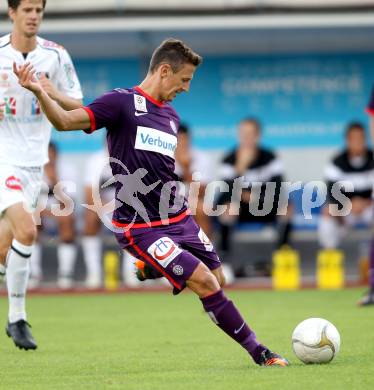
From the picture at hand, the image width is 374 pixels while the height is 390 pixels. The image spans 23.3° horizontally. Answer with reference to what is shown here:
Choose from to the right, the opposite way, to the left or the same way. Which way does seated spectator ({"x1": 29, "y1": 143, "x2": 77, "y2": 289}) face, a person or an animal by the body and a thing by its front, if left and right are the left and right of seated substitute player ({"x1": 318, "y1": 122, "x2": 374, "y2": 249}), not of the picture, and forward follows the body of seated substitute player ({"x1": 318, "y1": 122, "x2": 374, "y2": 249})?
the same way

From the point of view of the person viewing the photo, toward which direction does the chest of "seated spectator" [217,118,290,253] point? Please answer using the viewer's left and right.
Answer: facing the viewer

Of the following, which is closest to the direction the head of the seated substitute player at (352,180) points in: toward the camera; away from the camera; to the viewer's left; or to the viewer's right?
toward the camera

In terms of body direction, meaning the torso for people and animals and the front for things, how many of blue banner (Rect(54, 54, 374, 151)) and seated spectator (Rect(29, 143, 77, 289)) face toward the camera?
2

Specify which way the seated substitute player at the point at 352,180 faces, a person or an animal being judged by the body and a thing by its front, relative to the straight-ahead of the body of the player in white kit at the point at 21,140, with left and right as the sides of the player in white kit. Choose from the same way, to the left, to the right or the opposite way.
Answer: the same way

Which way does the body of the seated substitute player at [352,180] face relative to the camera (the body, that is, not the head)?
toward the camera

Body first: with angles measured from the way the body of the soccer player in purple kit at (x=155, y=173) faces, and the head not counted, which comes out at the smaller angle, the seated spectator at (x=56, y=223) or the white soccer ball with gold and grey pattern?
the white soccer ball with gold and grey pattern

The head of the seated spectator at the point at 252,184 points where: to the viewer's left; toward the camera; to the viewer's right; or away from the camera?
toward the camera

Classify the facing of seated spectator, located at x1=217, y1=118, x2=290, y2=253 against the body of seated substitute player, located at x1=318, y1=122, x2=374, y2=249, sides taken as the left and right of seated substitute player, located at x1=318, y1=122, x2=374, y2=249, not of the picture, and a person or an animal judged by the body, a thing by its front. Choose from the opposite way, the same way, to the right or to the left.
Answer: the same way

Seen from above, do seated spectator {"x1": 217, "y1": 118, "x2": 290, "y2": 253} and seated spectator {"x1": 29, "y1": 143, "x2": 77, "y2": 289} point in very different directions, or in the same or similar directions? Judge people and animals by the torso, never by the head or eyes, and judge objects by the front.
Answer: same or similar directions

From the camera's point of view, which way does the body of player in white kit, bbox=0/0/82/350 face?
toward the camera

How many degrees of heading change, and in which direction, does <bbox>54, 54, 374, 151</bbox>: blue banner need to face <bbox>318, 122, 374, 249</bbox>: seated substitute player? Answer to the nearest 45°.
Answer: approximately 45° to its left

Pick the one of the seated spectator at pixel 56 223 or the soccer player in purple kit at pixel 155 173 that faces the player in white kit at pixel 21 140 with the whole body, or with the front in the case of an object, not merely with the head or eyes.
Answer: the seated spectator
